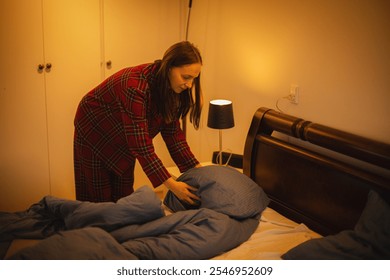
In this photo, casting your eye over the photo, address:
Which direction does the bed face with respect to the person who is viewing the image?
facing the viewer and to the left of the viewer

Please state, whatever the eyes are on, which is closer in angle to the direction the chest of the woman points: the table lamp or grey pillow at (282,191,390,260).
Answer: the grey pillow

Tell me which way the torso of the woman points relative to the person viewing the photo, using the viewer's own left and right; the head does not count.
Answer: facing the viewer and to the right of the viewer

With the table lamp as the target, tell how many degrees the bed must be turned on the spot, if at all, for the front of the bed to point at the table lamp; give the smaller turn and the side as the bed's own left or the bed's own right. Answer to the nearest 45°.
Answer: approximately 135° to the bed's own right

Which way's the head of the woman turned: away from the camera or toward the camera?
toward the camera

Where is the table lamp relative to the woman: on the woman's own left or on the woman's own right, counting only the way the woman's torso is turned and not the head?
on the woman's own left
